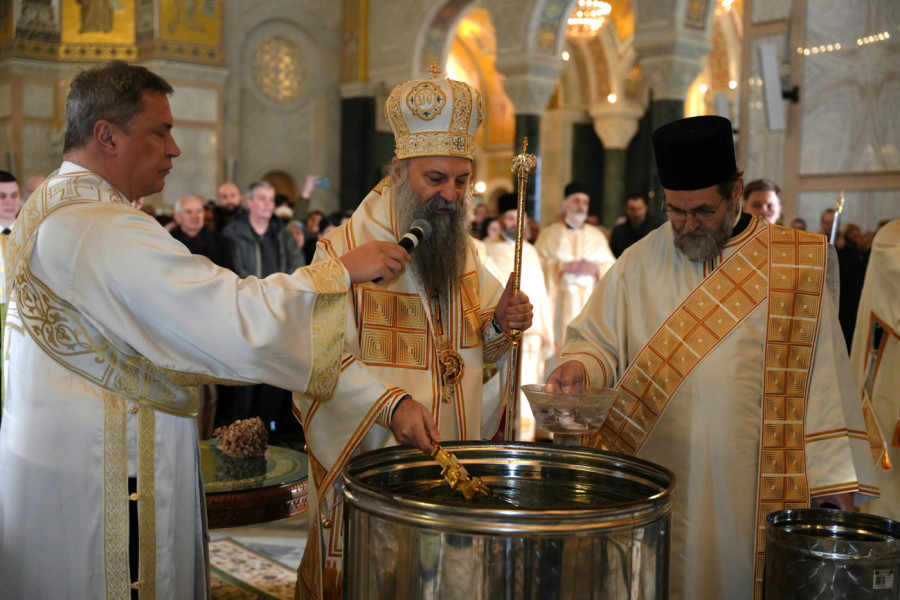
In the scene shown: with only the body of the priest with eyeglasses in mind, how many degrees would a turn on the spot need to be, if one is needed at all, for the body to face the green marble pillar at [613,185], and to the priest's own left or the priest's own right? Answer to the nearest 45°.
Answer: approximately 135° to the priest's own right

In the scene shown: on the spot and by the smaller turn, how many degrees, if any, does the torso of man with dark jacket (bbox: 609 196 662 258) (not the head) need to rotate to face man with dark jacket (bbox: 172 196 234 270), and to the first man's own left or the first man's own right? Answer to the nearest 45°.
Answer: approximately 45° to the first man's own right

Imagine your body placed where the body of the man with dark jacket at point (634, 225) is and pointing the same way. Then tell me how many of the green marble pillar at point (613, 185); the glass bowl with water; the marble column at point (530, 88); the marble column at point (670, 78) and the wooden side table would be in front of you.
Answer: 2

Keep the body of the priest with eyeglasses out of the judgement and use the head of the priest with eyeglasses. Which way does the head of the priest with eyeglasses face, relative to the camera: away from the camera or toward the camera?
toward the camera

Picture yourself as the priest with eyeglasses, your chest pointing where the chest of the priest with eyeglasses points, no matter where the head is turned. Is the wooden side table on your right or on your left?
on your right

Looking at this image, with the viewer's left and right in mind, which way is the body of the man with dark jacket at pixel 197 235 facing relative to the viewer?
facing the viewer and to the right of the viewer

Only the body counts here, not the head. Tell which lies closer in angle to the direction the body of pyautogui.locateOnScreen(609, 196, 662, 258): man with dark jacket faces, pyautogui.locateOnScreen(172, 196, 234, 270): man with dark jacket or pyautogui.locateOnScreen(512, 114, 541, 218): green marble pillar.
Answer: the man with dark jacket

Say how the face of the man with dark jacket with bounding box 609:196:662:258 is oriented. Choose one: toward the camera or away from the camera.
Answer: toward the camera

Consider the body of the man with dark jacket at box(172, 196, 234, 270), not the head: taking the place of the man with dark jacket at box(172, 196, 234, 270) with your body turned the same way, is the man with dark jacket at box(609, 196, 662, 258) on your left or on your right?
on your left

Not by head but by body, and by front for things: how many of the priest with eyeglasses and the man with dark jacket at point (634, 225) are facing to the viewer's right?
0

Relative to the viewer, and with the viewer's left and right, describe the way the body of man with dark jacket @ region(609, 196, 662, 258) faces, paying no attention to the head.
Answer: facing the viewer

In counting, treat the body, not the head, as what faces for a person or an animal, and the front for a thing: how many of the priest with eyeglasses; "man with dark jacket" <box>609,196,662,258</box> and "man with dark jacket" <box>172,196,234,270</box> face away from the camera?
0

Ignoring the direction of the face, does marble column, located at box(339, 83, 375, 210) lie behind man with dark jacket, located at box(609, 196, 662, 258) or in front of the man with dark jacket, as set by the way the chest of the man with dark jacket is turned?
behind

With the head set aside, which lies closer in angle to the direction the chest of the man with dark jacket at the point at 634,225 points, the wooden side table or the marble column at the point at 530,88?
the wooden side table

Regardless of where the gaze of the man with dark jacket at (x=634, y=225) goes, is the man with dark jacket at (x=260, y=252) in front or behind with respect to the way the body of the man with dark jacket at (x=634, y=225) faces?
in front

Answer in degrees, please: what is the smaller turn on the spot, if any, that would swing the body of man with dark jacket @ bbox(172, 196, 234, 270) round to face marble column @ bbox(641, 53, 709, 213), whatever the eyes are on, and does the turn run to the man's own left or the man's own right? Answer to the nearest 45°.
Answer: approximately 90° to the man's own left

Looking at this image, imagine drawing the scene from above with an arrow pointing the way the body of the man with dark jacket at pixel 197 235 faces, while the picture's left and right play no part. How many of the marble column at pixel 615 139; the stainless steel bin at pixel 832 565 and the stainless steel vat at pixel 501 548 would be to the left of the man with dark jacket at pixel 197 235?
1

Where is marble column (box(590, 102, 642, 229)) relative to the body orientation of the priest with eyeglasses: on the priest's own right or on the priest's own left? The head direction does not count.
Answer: on the priest's own right

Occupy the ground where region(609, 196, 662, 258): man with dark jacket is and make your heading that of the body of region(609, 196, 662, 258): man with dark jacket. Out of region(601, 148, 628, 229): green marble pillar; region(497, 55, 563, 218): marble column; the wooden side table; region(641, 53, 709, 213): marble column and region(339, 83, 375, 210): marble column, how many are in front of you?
1

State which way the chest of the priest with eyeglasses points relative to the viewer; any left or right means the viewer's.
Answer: facing the viewer and to the left of the viewer

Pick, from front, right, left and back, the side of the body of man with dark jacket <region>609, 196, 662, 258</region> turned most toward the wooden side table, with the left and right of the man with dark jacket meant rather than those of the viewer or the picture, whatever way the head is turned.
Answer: front
